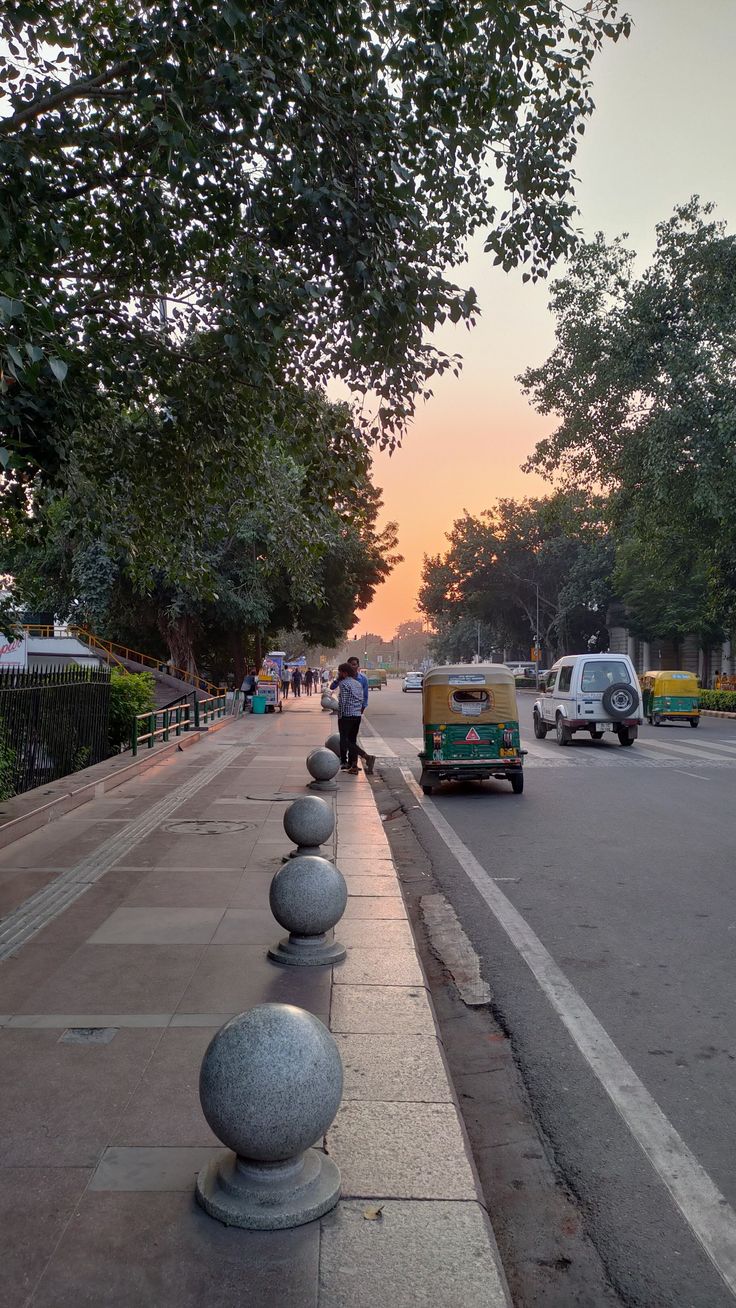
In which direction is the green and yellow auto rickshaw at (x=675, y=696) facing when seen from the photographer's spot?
facing away from the viewer

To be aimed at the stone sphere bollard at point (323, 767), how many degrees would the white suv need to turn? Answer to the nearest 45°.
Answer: approximately 90° to its left

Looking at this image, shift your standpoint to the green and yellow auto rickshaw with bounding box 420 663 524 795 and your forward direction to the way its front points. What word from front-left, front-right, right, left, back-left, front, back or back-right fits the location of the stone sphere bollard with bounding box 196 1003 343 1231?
back

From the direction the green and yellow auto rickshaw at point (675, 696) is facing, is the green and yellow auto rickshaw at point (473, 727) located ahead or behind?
behind

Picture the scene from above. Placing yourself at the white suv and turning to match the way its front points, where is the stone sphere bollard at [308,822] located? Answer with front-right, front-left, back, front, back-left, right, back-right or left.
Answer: back-left

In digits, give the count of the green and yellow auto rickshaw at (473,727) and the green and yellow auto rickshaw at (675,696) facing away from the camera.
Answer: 2

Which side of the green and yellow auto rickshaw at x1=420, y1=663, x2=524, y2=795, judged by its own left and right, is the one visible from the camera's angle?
back

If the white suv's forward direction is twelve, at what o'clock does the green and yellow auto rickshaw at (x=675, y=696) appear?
The green and yellow auto rickshaw is roughly at 2 o'clock from the white suv.

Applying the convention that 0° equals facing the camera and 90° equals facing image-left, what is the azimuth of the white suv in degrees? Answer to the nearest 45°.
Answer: approximately 135°

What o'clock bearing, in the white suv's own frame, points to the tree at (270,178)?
The tree is roughly at 8 o'clock from the white suv.

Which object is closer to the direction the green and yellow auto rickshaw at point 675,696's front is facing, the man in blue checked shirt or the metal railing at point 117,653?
the metal railing

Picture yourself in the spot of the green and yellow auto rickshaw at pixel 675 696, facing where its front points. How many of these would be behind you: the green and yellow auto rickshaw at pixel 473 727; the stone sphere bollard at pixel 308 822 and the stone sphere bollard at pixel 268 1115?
3
